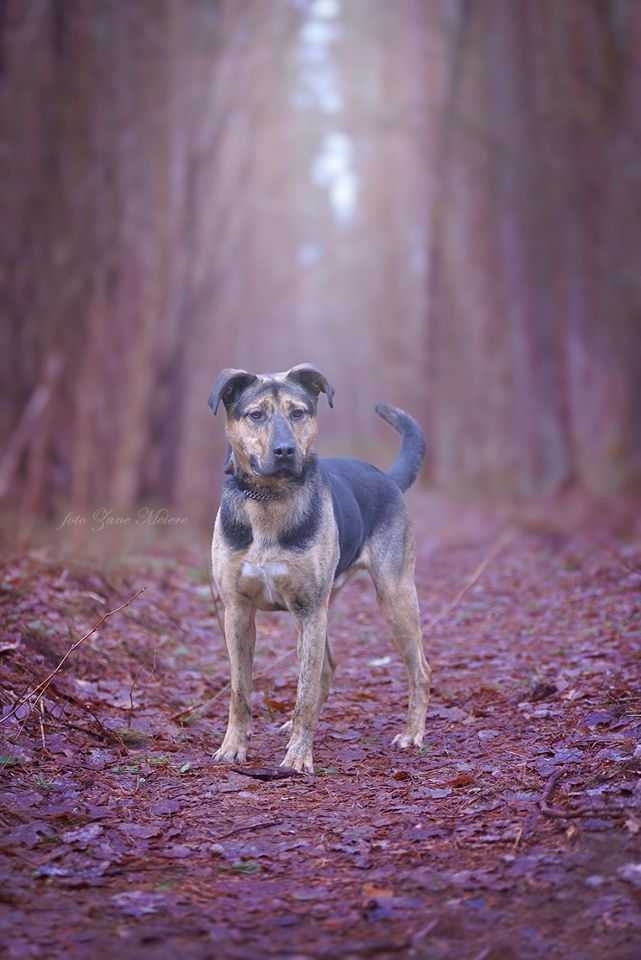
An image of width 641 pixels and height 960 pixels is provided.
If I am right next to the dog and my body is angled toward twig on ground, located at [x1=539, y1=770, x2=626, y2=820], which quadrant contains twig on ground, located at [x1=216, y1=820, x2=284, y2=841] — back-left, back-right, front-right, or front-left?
front-right

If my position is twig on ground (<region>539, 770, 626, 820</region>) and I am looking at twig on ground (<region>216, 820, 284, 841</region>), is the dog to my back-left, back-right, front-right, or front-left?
front-right

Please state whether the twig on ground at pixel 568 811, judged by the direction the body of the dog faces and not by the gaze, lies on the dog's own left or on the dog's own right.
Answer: on the dog's own left

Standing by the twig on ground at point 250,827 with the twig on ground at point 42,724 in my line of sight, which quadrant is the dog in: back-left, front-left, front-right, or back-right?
front-right

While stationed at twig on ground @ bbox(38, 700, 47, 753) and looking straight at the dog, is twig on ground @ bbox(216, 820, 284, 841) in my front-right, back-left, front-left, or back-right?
front-right

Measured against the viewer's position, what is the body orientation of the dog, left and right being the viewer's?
facing the viewer and to the left of the viewer

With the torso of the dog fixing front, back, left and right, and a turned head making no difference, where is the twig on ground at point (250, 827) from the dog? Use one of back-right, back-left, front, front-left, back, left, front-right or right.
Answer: front-left

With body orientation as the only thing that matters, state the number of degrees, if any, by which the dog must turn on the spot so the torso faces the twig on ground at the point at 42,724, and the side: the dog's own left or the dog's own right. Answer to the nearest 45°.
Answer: approximately 45° to the dog's own right
